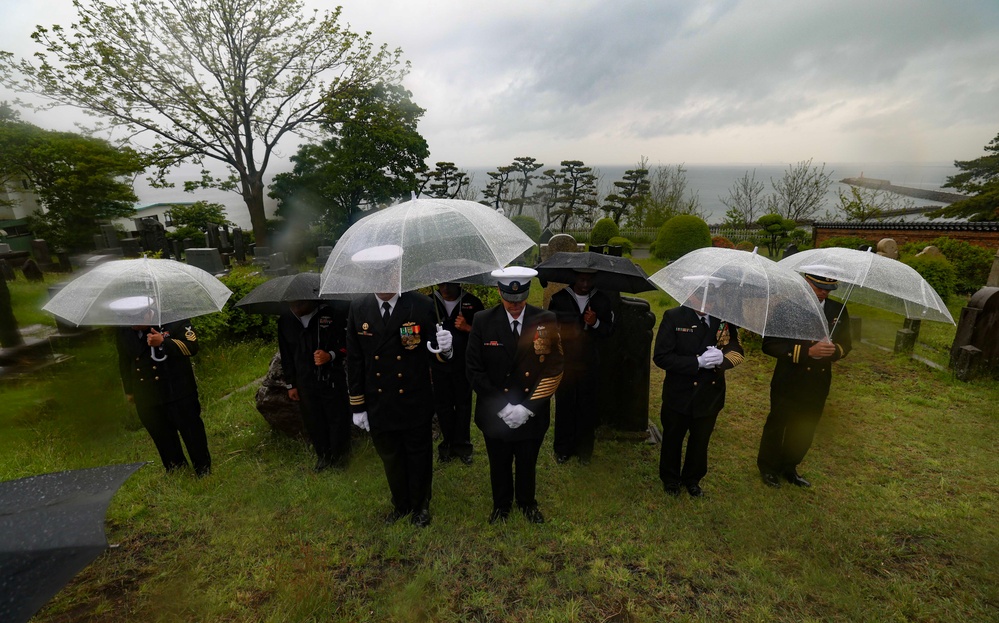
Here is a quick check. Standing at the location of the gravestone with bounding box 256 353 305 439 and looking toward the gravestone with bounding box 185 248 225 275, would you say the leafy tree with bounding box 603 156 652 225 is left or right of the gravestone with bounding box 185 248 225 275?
right

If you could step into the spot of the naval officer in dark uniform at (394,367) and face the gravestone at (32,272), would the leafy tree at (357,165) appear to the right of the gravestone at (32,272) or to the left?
right

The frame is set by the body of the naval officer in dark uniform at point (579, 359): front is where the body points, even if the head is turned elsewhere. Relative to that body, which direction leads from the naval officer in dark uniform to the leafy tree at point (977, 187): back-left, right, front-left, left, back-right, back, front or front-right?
back-left

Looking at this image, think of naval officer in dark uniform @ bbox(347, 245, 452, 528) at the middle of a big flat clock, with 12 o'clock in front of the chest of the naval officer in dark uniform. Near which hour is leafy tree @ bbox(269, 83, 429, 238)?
The leafy tree is roughly at 6 o'clock from the naval officer in dark uniform.

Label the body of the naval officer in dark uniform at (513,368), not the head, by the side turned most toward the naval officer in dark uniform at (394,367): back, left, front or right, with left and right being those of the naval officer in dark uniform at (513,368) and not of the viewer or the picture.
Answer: right

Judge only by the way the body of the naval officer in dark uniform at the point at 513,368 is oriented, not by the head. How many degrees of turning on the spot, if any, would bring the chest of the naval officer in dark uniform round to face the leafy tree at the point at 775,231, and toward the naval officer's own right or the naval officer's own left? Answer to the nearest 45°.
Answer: approximately 135° to the naval officer's own left

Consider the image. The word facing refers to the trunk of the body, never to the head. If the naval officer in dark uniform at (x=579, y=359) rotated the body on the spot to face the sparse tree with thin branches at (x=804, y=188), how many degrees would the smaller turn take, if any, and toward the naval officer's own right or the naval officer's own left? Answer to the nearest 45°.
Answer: approximately 135° to the naval officer's own left

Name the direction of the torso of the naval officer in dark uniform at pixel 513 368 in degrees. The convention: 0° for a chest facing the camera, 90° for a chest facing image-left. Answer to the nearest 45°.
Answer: approximately 0°

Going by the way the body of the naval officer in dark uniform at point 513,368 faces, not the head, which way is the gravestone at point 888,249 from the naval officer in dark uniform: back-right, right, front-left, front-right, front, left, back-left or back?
back-left

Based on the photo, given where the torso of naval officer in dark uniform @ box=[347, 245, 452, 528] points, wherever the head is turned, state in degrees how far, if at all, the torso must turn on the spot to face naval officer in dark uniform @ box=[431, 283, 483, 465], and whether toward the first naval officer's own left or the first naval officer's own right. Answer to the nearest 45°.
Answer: approximately 135° to the first naval officer's own left

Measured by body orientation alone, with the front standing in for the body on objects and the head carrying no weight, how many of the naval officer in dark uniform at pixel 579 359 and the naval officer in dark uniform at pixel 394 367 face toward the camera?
2
